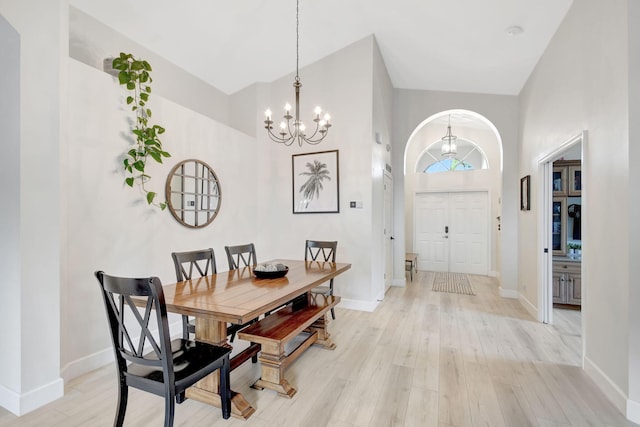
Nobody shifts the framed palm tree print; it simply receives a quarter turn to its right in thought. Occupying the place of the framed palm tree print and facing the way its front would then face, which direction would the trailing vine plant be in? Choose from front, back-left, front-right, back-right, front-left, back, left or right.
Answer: left

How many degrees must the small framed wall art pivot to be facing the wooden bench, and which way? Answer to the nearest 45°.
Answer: approximately 45° to its left

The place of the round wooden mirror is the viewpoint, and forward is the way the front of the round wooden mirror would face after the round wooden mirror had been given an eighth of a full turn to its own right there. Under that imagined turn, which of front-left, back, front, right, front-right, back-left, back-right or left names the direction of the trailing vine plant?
front-right

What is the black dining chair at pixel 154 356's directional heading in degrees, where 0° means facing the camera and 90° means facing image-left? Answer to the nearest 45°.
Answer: approximately 225°

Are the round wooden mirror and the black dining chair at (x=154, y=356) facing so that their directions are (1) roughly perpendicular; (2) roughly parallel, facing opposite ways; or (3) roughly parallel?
roughly perpendicular

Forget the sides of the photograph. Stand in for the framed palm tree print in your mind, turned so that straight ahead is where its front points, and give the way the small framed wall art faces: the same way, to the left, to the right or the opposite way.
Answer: to the right

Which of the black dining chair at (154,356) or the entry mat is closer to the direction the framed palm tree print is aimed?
the black dining chair

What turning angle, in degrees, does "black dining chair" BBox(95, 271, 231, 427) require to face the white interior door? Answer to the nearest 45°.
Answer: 0° — it already faces it

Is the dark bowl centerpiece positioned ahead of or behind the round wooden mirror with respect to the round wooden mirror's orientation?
ahead

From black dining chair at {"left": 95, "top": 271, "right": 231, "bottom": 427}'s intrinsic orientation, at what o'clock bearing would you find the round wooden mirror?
The round wooden mirror is roughly at 11 o'clock from the black dining chair.

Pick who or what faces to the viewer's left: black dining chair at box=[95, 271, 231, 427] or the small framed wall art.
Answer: the small framed wall art

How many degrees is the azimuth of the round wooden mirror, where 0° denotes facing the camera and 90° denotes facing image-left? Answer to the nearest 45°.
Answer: approximately 315°

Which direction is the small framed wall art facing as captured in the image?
to the viewer's left

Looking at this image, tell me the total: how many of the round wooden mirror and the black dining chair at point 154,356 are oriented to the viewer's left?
0
